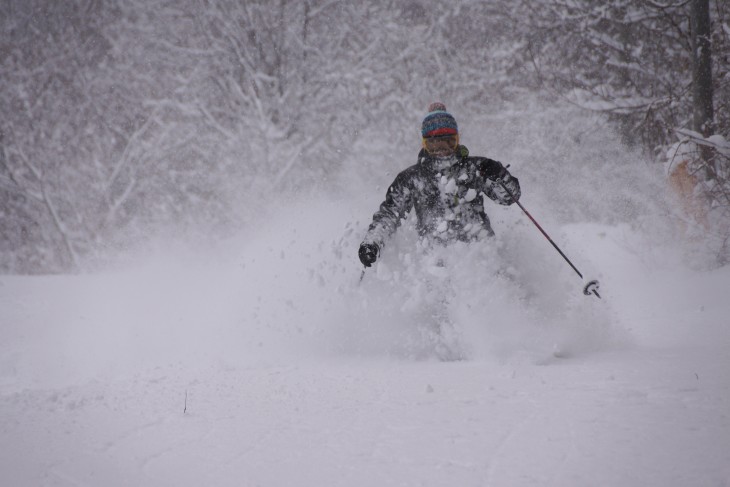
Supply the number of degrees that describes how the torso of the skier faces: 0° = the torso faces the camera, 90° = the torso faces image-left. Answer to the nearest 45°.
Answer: approximately 0°
